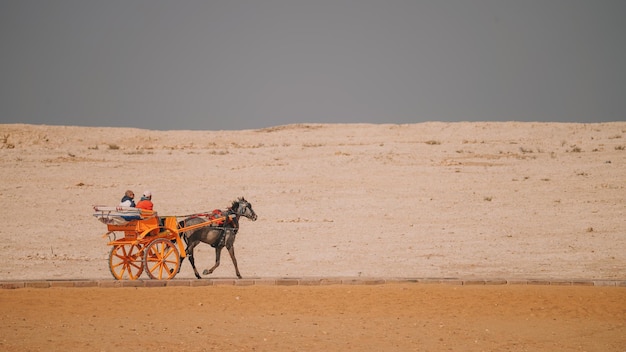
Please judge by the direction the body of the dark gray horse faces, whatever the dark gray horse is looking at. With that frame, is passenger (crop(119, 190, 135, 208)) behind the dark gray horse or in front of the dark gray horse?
behind

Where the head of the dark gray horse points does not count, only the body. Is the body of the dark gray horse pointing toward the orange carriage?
no

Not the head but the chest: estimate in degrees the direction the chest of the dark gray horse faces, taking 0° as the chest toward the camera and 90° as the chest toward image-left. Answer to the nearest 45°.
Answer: approximately 270°
